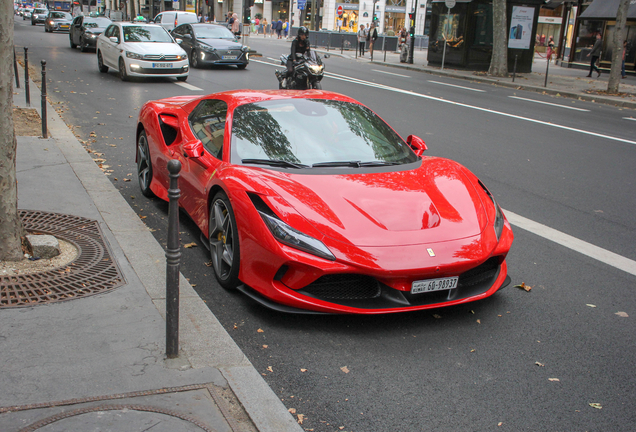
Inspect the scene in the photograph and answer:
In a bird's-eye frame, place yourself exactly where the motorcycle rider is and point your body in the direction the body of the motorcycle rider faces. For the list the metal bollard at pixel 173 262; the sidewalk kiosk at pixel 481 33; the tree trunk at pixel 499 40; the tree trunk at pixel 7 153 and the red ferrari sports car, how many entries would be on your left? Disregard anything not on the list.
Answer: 2

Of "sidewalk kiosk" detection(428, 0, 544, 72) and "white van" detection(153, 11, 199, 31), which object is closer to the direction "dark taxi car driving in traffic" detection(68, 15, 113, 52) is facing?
the sidewalk kiosk

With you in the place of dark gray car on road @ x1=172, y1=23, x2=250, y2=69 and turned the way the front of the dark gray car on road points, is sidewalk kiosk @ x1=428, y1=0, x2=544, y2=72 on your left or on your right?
on your left

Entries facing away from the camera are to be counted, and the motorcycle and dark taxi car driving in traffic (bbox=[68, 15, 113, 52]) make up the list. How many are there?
0

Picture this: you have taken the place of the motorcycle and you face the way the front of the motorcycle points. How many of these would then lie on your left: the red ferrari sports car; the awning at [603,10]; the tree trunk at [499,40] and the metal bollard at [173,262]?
2

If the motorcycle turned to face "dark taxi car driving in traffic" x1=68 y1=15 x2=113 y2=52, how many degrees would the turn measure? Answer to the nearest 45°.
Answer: approximately 180°

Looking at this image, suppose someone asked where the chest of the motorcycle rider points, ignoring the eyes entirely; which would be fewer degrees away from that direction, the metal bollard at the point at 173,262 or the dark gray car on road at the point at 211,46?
the metal bollard

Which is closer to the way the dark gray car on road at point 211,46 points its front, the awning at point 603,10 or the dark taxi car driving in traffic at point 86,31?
the awning

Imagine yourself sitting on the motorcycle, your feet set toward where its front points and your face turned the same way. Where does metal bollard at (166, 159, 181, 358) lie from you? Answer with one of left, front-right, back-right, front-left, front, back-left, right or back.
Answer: front-right

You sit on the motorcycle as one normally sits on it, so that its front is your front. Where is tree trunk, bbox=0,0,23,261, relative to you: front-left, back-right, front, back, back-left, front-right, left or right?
front-right

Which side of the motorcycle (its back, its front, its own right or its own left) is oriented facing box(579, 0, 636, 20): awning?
left
